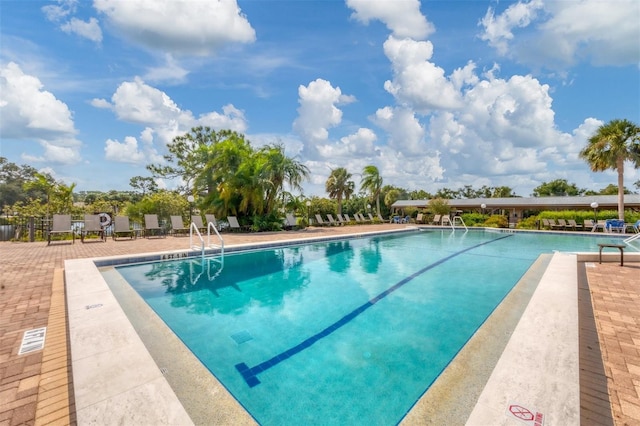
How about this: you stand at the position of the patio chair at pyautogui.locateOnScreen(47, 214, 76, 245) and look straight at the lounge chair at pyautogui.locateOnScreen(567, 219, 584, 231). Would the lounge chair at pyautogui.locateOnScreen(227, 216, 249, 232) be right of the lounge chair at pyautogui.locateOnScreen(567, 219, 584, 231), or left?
left

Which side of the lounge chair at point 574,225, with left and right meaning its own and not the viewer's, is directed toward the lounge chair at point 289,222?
right

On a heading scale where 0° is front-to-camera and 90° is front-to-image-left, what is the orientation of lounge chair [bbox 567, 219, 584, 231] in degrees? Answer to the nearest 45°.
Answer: approximately 315°

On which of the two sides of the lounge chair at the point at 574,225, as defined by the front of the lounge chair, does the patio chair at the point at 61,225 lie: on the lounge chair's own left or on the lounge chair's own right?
on the lounge chair's own right

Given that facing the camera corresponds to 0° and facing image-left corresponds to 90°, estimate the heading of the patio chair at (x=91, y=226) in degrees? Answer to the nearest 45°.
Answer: approximately 0°

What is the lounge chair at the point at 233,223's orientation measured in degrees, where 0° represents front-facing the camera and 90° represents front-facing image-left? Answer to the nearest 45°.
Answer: approximately 315°

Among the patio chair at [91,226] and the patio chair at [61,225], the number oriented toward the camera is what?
2
